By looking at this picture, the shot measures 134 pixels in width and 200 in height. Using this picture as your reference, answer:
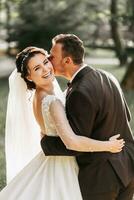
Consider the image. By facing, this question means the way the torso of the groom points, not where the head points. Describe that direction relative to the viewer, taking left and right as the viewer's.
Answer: facing away from the viewer and to the left of the viewer

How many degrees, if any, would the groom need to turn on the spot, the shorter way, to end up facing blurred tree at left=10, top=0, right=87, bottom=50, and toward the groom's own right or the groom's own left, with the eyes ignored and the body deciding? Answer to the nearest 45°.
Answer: approximately 45° to the groom's own right

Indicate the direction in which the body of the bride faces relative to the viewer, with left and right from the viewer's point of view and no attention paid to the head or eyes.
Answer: facing to the right of the viewer

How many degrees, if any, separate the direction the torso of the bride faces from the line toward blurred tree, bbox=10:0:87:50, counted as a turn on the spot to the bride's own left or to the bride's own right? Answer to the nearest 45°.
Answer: approximately 90° to the bride's own left

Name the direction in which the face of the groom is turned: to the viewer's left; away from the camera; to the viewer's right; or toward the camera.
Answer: to the viewer's left
